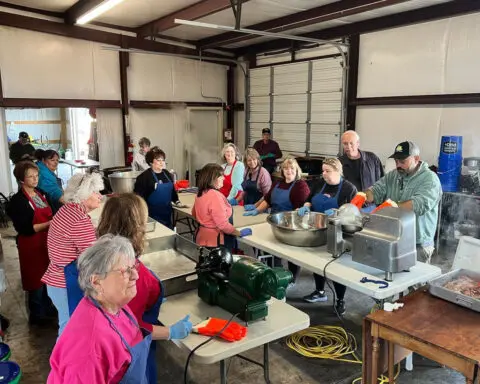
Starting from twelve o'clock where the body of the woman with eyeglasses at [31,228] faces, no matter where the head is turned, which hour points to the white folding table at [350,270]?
The white folding table is roughly at 12 o'clock from the woman with eyeglasses.

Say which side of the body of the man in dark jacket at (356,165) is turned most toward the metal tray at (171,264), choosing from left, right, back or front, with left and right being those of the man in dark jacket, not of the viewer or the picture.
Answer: front

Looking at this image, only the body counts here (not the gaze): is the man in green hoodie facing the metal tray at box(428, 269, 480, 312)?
no

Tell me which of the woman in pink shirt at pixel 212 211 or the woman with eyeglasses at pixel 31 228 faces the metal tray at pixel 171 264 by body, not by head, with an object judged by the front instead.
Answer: the woman with eyeglasses

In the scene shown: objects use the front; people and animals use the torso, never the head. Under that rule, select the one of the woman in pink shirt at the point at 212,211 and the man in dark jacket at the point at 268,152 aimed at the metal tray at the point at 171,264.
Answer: the man in dark jacket

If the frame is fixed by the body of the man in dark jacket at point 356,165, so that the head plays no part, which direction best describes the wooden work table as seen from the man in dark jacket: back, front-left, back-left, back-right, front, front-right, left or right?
front-left

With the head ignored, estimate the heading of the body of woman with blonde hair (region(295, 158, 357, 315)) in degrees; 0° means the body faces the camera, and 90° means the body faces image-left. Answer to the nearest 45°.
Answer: approximately 45°

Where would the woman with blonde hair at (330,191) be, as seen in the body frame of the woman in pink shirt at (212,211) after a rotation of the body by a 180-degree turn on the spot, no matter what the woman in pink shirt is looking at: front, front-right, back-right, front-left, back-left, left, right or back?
back

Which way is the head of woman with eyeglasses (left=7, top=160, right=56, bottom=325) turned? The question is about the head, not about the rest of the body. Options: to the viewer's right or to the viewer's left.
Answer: to the viewer's right

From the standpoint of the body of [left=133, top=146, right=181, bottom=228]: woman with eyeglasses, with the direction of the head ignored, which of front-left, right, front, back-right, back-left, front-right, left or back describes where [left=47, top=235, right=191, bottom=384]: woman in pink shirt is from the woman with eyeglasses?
front-right

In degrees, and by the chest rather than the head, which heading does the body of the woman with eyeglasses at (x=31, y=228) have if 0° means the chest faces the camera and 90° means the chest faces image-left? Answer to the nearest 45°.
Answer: approximately 315°

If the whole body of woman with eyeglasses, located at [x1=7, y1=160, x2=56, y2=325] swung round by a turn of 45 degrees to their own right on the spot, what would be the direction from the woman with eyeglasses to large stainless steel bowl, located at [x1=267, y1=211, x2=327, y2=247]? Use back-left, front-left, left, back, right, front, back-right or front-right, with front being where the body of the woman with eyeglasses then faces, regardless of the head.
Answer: front-left

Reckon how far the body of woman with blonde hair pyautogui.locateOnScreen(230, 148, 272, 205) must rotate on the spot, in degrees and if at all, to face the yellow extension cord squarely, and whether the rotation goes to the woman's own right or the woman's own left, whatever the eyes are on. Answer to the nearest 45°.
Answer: approximately 45° to the woman's own left

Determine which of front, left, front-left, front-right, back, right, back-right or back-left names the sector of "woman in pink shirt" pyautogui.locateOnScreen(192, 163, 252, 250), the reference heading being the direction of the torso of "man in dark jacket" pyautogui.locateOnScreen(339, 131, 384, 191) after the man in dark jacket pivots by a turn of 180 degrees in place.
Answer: back

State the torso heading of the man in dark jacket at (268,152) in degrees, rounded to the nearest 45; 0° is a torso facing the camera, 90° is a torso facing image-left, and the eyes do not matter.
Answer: approximately 0°

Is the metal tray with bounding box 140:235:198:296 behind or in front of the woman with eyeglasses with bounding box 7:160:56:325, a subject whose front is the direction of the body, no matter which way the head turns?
in front

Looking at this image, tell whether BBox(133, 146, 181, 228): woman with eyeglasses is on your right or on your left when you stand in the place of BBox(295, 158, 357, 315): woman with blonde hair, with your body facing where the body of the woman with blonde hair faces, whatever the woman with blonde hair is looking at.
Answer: on your right

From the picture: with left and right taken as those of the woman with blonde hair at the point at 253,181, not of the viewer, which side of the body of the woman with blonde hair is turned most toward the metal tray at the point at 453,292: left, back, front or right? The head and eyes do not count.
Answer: left

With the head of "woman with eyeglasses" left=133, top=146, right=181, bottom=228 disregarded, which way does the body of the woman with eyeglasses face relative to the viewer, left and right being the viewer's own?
facing the viewer and to the right of the viewer

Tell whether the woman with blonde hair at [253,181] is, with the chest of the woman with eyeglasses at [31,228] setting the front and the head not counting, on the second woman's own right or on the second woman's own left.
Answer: on the second woman's own left

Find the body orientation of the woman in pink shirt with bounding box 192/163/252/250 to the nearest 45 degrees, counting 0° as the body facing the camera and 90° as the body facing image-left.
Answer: approximately 270°
